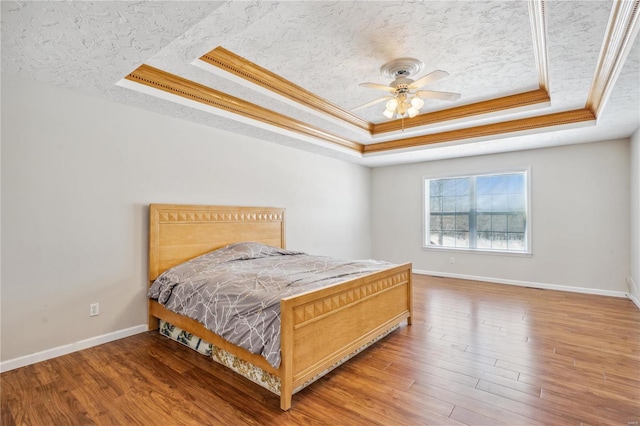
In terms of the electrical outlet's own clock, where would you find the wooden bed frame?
The wooden bed frame is roughly at 10 o'clock from the electrical outlet.

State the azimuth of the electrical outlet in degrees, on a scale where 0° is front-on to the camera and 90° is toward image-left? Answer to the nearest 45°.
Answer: approximately 315°

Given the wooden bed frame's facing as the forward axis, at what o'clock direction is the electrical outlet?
The electrical outlet is roughly at 5 o'clock from the wooden bed frame.

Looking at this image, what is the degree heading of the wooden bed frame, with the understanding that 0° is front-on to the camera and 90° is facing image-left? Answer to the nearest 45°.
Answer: approximately 315°

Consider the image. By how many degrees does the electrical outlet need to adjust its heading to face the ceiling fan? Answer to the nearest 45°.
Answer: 0° — it already faces it

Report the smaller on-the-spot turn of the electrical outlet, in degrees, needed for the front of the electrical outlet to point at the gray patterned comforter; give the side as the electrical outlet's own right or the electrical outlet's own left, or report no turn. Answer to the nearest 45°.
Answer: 0° — it already faces it
